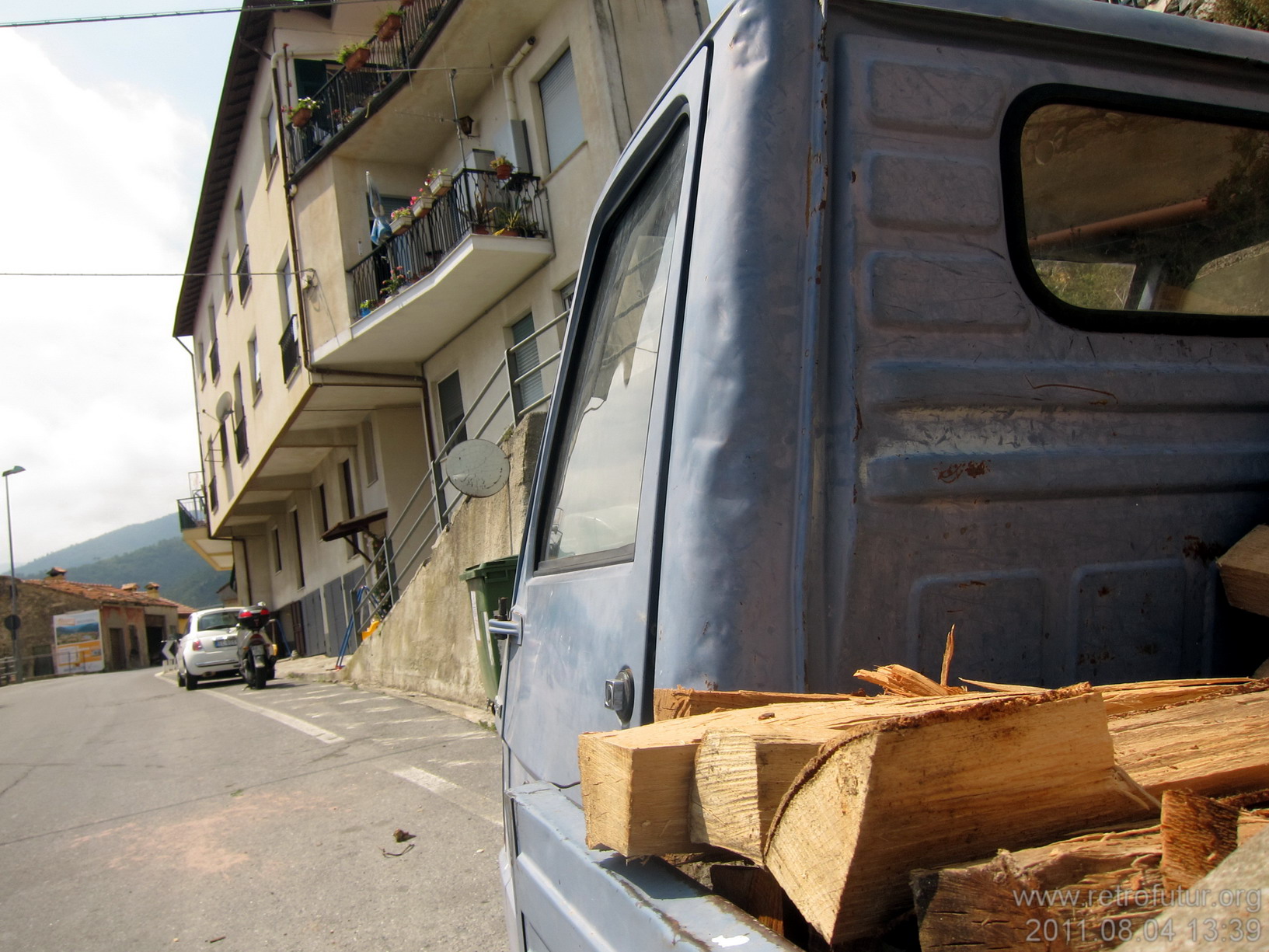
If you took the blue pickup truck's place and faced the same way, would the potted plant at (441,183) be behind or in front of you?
in front

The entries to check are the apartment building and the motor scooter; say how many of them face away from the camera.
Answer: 1

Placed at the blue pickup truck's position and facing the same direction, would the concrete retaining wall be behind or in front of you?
in front

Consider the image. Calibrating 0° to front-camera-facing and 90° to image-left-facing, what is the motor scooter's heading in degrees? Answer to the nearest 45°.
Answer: approximately 180°

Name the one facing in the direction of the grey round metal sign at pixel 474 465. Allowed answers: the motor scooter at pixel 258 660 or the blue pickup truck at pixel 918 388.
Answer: the blue pickup truck

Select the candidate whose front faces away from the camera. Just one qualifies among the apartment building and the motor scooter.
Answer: the motor scooter

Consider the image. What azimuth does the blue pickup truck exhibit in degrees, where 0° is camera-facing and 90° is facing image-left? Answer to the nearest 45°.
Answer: approximately 135°

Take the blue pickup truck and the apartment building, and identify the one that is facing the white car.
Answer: the blue pickup truck

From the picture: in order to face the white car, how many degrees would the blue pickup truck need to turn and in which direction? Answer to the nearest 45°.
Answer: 0° — it already faces it

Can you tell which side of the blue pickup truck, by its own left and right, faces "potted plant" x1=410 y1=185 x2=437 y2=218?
front

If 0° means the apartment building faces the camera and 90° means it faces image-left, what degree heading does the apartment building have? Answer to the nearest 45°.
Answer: approximately 45°

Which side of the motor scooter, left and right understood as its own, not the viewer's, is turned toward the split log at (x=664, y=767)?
back
